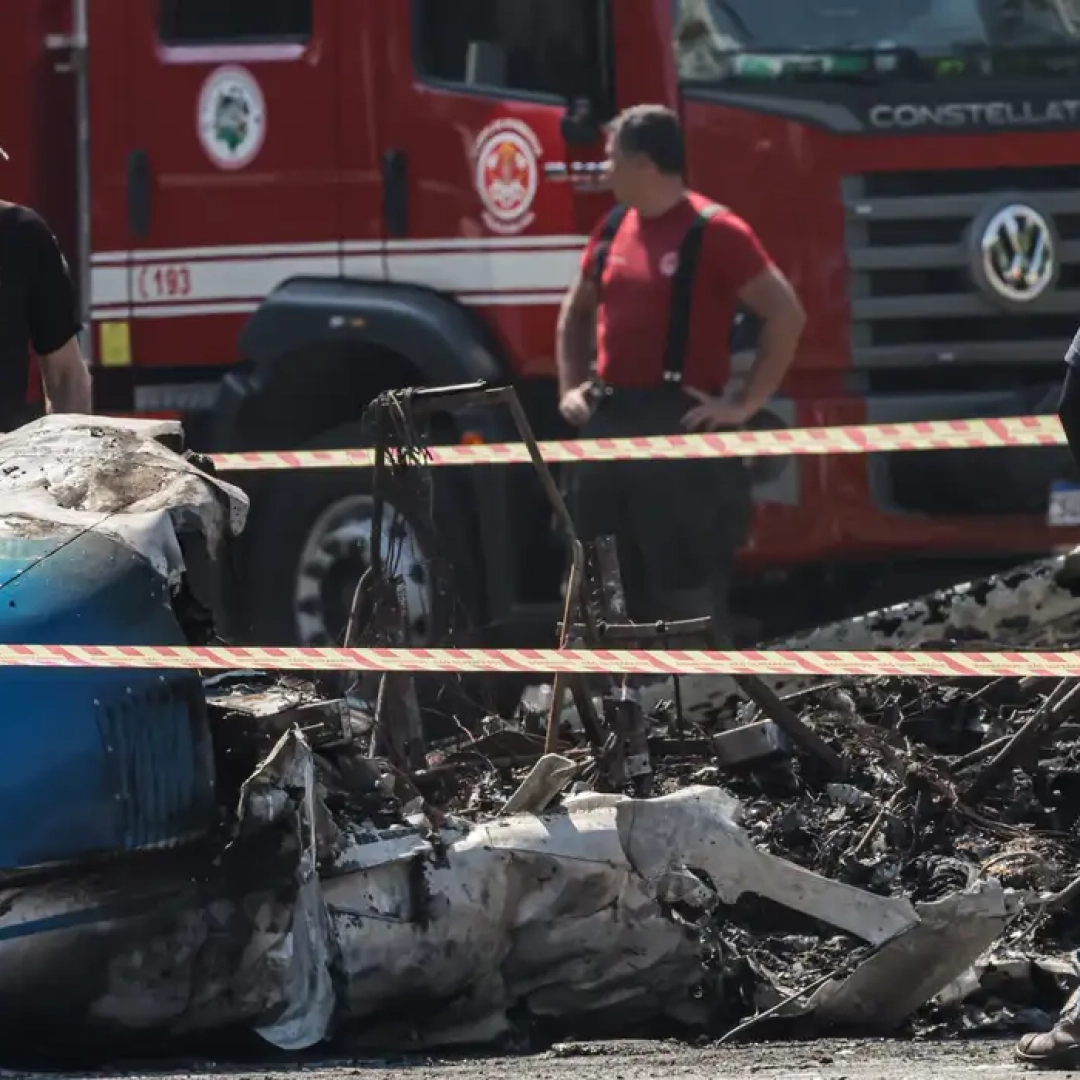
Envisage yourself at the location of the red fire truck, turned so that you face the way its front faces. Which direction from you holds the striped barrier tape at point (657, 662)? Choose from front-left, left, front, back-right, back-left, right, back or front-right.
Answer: front-right

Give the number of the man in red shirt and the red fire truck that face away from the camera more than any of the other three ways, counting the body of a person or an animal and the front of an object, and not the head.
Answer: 0

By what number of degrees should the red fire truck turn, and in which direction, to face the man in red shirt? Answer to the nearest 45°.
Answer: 0° — it already faces them

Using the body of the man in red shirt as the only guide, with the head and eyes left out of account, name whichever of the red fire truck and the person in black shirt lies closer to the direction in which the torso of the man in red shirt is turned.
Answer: the person in black shirt

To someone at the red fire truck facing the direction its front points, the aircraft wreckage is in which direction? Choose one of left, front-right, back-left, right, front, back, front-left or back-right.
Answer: front-right

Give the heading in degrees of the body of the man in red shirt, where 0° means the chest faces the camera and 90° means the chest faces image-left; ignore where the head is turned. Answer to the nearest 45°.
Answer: approximately 45°

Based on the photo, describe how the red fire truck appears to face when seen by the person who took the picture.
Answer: facing the viewer and to the right of the viewer

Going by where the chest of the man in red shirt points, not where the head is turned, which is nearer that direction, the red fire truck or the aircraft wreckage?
the aircraft wreckage

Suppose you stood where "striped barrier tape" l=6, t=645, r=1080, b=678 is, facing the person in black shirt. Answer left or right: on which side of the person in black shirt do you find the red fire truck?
right

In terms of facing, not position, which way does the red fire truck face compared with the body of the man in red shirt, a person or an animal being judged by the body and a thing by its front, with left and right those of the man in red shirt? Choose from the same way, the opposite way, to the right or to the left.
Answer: to the left
